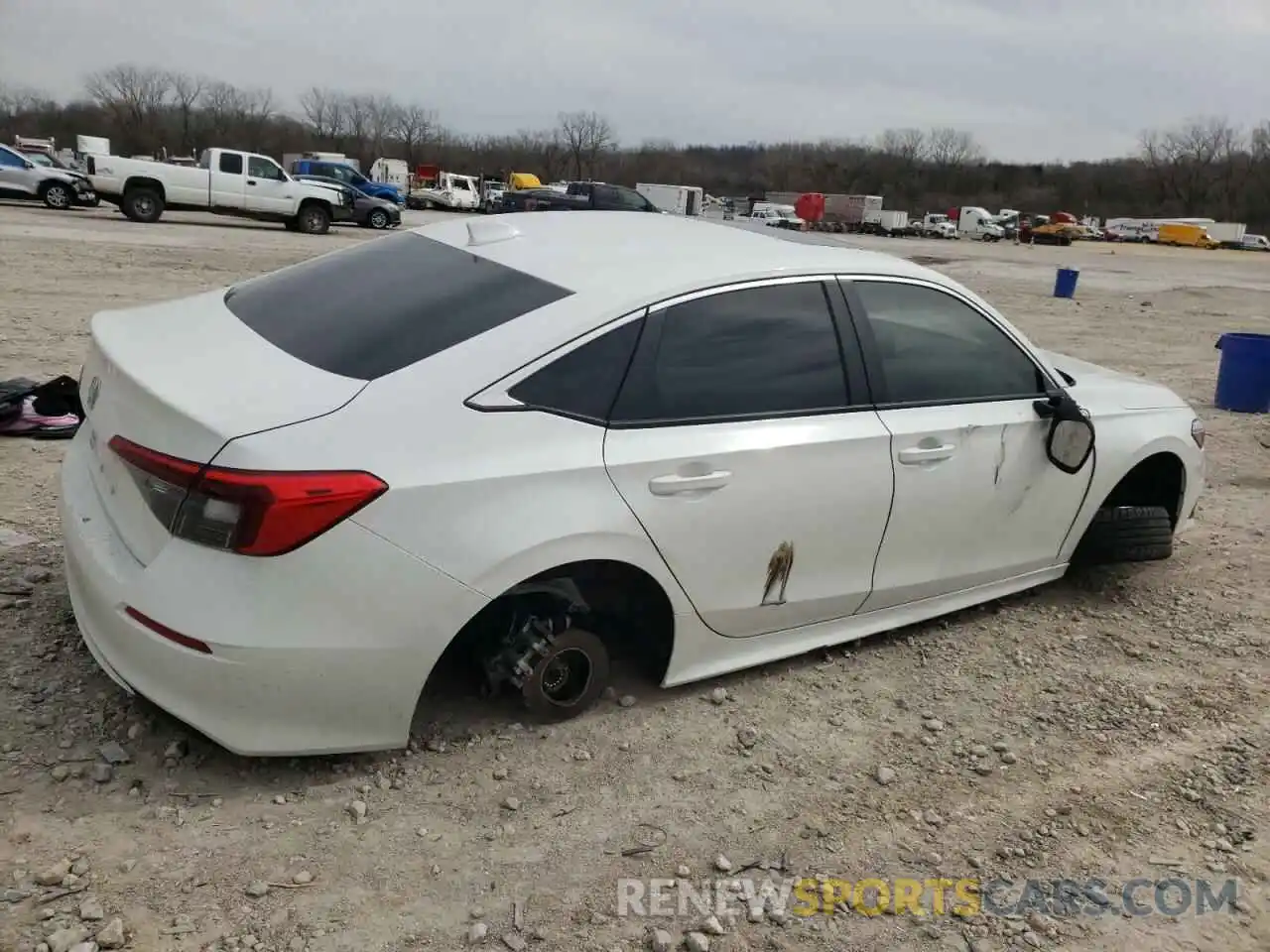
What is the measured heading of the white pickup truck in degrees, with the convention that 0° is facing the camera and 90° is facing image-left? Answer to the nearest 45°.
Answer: approximately 270°

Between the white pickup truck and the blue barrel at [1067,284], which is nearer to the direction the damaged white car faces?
the blue barrel

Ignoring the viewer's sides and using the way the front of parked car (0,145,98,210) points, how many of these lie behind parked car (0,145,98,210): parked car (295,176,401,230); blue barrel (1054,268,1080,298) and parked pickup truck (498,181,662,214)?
0

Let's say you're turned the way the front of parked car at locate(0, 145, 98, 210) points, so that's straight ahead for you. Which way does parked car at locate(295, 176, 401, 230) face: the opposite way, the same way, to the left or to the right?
the same way

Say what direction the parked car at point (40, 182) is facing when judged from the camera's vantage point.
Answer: facing to the right of the viewer

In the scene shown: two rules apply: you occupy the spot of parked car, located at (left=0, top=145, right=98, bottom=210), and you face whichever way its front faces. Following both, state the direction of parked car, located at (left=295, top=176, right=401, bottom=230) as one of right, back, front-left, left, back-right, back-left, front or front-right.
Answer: front

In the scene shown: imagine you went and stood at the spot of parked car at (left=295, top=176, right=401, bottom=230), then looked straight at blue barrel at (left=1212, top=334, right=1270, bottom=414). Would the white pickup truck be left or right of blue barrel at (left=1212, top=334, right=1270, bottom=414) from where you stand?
right

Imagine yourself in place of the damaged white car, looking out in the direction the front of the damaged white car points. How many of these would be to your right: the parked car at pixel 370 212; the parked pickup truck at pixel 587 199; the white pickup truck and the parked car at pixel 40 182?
0

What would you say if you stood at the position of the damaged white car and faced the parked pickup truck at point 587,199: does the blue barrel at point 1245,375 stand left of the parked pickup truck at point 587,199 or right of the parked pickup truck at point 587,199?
right

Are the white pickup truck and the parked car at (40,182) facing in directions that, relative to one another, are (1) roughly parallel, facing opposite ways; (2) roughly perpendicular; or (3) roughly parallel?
roughly parallel

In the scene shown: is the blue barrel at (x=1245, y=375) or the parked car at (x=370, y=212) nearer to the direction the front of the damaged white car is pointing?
the blue barrel

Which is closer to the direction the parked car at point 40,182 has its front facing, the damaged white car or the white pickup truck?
the white pickup truck

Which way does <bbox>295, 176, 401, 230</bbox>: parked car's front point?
to the viewer's right

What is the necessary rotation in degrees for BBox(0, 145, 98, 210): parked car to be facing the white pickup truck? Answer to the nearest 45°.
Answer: approximately 45° to its right

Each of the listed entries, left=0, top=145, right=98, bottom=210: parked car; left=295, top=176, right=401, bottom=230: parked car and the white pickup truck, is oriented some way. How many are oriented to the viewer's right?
3

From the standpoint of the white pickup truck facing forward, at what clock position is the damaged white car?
The damaged white car is roughly at 3 o'clock from the white pickup truck.

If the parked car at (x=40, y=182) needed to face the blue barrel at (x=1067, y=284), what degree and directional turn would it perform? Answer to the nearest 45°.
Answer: approximately 45° to its right

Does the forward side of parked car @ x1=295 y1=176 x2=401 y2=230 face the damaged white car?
no

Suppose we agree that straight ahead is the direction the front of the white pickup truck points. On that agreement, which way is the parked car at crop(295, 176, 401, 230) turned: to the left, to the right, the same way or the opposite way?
the same way
